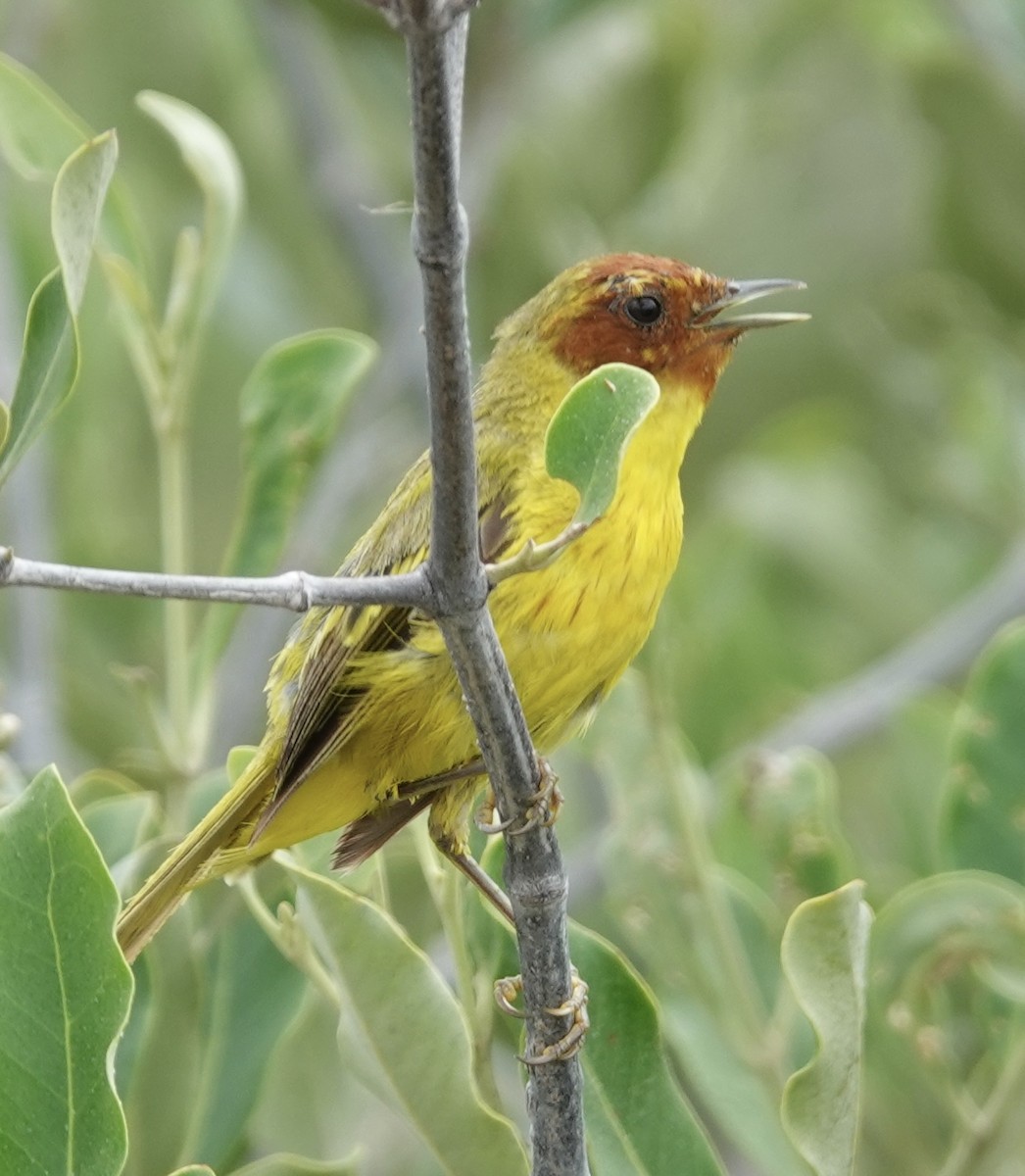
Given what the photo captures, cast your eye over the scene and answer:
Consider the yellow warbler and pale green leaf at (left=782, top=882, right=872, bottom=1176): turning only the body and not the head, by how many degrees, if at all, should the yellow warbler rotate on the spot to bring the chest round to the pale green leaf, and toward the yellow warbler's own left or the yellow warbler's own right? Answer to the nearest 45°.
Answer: approximately 45° to the yellow warbler's own right

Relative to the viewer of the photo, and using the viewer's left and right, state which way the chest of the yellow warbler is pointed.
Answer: facing to the right of the viewer

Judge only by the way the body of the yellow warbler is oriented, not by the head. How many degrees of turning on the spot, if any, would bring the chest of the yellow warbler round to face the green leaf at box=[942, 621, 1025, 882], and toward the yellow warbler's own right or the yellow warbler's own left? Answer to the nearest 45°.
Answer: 0° — it already faces it

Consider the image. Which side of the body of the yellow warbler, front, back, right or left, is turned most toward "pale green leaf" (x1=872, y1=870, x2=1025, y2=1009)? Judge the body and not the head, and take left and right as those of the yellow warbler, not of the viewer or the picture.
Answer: front

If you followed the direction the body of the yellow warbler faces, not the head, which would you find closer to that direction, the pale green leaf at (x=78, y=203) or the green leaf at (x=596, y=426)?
the green leaf
